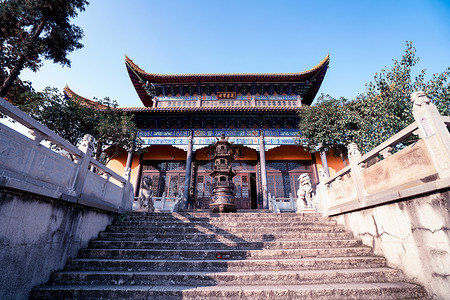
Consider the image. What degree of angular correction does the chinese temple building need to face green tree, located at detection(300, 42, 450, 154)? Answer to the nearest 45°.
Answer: approximately 45° to its left

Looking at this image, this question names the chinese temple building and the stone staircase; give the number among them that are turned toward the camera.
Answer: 2

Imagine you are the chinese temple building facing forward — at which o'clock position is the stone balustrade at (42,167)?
The stone balustrade is roughly at 1 o'clock from the chinese temple building.

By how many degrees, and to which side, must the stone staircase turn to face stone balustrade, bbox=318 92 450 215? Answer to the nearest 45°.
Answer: approximately 90° to its left

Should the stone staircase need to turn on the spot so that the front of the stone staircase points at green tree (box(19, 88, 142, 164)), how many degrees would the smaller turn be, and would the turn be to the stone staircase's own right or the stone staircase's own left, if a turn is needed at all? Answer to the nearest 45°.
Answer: approximately 135° to the stone staircase's own right

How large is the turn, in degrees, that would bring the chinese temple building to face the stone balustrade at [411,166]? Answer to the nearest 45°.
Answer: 0° — it already faces it

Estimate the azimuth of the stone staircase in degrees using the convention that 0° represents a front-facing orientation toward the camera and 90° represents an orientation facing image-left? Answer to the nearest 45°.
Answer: approximately 0°
